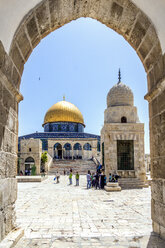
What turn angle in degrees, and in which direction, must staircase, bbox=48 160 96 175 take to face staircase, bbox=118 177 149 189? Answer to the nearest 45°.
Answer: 0° — it already faces it

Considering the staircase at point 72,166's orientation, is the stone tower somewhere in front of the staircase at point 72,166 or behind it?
in front

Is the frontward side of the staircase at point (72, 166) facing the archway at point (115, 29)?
yes

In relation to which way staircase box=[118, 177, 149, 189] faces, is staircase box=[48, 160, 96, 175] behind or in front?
behind

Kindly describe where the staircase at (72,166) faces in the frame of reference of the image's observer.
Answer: facing the viewer

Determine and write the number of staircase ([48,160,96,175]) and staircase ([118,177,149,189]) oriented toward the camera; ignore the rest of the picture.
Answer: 2
